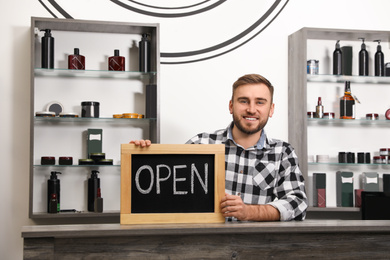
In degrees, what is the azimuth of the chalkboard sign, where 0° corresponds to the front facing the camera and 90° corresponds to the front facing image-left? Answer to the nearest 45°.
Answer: approximately 0°

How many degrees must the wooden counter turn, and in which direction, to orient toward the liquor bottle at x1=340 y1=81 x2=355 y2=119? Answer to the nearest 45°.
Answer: approximately 135° to its left

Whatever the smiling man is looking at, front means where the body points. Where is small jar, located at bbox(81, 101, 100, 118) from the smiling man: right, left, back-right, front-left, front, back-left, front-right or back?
back-right

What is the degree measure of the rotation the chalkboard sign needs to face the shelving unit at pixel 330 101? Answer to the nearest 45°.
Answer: approximately 135° to its left

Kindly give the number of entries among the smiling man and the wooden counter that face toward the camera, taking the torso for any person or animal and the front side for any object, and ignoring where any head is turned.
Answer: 2

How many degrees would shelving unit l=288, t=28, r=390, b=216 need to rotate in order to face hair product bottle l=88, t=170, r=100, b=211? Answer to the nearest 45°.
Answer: approximately 45° to its right
